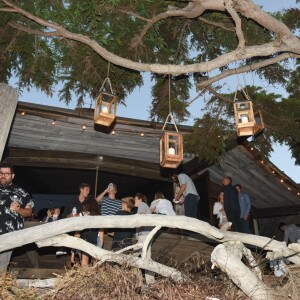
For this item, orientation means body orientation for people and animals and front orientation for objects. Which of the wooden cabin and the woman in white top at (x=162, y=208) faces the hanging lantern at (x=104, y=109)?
the wooden cabin

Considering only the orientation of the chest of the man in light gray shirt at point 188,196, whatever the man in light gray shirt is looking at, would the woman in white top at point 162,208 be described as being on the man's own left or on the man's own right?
on the man's own left

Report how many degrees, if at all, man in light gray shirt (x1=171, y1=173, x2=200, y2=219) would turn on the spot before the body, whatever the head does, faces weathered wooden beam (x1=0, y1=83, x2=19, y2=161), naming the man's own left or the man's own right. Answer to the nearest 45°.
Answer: approximately 45° to the man's own left

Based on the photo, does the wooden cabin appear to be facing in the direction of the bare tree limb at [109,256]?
yes

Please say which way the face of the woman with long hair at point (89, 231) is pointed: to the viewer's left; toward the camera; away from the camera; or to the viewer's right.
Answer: away from the camera

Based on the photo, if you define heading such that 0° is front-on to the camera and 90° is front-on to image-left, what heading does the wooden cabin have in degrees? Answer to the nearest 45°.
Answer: approximately 0°

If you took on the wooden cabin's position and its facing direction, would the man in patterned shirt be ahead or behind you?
ahead

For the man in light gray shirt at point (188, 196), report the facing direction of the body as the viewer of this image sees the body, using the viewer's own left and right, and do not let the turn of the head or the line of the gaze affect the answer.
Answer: facing to the left of the viewer

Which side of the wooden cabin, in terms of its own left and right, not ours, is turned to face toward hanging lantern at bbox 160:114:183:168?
front
